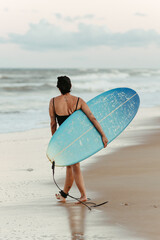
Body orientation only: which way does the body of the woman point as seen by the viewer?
away from the camera
